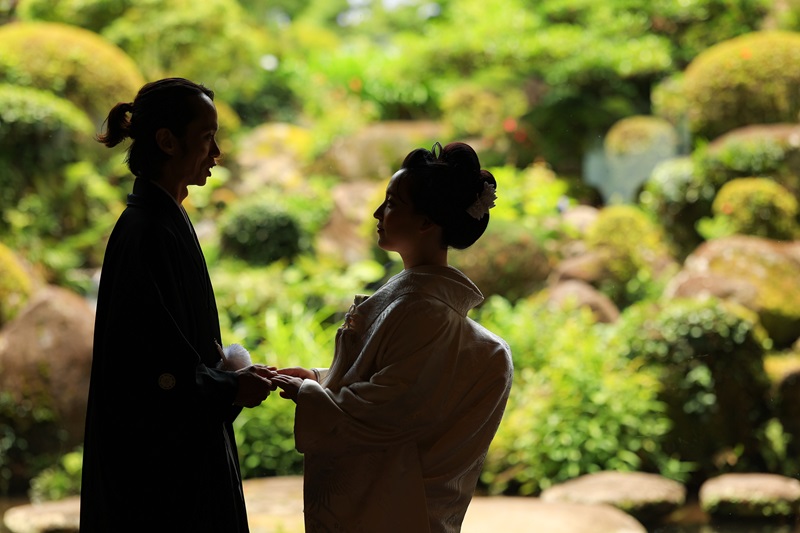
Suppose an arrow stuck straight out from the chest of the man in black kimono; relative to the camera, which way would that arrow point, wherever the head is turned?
to the viewer's right

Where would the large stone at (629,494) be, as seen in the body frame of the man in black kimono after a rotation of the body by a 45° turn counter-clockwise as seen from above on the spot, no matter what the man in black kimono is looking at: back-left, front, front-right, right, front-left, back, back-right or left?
front

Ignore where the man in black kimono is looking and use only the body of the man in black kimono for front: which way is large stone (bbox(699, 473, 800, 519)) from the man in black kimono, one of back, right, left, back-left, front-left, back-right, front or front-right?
front-left

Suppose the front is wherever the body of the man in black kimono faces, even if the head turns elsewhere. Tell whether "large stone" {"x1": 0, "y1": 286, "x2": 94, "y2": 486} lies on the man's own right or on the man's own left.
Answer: on the man's own left

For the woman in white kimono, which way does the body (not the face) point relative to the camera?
to the viewer's left

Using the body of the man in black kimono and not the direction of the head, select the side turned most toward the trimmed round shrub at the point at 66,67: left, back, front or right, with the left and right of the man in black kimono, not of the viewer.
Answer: left

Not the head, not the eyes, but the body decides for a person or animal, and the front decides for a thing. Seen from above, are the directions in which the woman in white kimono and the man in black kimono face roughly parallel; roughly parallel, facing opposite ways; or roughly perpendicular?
roughly parallel, facing opposite ways

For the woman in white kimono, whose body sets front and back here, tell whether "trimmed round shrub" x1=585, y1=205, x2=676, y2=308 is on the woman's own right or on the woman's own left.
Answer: on the woman's own right

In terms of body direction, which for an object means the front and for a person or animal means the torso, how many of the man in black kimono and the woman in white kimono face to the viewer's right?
1

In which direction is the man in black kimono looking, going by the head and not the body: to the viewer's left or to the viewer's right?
to the viewer's right

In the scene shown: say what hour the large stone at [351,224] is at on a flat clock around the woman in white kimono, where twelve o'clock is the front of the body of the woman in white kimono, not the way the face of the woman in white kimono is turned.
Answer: The large stone is roughly at 3 o'clock from the woman in white kimono.

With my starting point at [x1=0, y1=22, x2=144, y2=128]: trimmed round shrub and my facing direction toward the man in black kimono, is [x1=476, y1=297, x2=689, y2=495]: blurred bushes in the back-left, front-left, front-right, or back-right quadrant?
front-left
